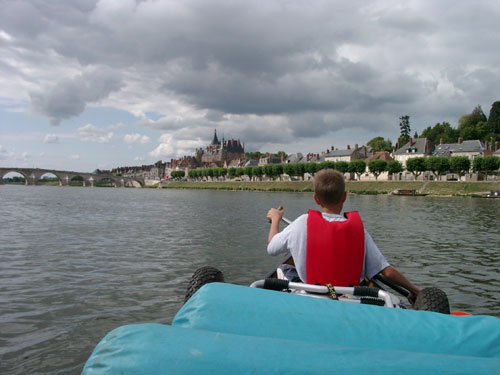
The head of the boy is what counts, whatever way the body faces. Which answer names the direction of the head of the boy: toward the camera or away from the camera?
away from the camera

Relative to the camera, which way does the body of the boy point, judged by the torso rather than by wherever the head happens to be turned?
away from the camera
